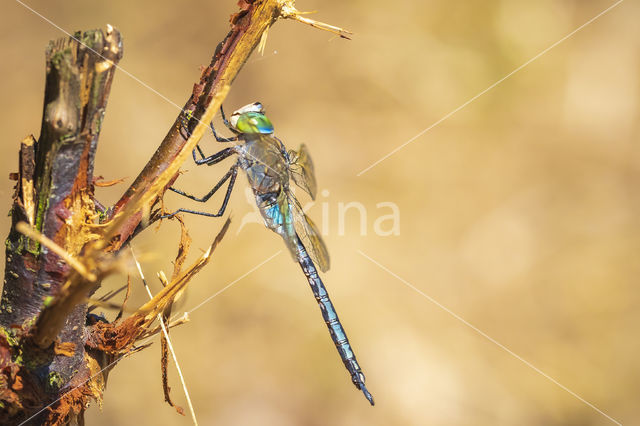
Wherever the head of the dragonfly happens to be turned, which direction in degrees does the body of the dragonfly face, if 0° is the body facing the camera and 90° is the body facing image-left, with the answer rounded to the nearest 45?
approximately 90°
